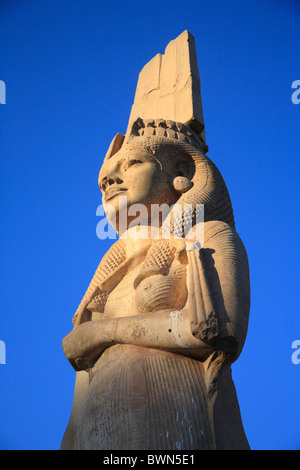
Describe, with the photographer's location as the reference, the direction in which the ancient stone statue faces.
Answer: facing the viewer and to the left of the viewer
